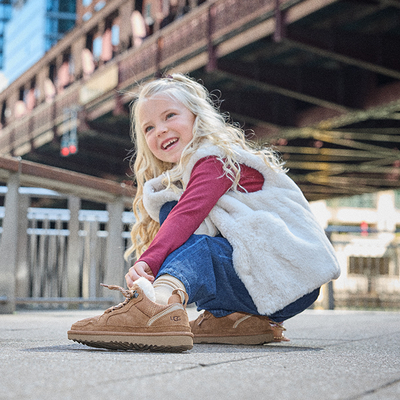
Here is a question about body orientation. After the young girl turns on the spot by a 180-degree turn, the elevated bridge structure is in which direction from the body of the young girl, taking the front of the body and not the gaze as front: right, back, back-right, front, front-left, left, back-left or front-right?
left

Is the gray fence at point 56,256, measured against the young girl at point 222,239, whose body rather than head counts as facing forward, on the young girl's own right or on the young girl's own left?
on the young girl's own right

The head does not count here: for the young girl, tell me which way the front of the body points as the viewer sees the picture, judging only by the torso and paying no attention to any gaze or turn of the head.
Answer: to the viewer's left

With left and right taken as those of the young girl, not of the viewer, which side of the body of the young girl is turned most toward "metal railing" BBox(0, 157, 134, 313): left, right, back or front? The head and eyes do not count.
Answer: right
